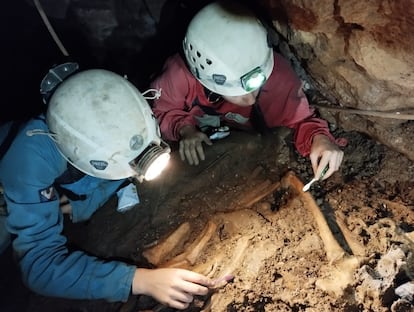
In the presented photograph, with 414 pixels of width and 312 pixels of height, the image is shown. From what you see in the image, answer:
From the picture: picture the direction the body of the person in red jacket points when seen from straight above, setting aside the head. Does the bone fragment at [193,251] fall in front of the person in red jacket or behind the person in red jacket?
in front

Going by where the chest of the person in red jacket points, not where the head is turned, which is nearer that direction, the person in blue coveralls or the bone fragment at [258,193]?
the bone fragment

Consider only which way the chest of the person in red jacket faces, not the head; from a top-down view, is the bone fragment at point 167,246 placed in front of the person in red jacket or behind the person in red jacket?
in front

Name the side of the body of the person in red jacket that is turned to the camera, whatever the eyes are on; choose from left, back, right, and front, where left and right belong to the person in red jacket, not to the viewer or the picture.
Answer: front

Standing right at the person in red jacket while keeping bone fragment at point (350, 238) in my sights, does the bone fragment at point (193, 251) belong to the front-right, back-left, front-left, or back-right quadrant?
front-right

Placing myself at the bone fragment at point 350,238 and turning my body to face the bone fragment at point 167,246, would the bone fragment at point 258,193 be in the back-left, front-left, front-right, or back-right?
front-right

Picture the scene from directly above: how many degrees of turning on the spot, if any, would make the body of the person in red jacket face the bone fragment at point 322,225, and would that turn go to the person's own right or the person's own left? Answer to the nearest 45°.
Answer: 0° — they already face it

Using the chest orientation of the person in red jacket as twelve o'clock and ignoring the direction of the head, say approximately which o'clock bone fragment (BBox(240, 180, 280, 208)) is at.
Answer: The bone fragment is roughly at 12 o'clock from the person in red jacket.

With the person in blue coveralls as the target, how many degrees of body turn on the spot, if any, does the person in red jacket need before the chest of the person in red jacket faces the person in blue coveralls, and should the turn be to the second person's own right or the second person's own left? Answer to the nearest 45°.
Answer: approximately 45° to the second person's own right
